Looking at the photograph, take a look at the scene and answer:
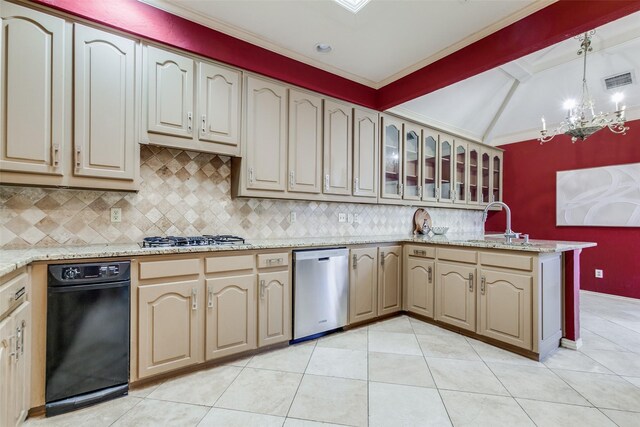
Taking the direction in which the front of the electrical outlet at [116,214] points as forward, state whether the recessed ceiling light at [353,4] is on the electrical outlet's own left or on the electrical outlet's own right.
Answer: on the electrical outlet's own left

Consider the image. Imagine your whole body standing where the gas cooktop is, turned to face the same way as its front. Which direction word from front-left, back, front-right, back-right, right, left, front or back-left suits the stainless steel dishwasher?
left

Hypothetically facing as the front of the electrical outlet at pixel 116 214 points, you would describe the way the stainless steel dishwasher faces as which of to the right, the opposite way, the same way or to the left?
the same way

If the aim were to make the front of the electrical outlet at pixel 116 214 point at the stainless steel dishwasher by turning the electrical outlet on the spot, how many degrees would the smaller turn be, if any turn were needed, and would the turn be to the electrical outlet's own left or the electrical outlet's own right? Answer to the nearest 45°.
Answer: approximately 90° to the electrical outlet's own left

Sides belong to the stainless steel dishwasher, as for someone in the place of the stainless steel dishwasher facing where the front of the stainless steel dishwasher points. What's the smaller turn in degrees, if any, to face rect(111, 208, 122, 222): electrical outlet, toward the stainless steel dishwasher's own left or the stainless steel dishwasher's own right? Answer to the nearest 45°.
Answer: approximately 135° to the stainless steel dishwasher's own right

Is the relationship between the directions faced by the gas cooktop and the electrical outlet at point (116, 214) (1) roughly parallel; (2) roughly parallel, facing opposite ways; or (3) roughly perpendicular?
roughly parallel

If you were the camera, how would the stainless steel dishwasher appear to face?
facing the viewer and to the right of the viewer

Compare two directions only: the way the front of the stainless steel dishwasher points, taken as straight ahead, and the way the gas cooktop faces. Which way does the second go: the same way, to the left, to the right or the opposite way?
the same way

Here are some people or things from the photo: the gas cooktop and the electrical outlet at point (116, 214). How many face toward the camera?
2

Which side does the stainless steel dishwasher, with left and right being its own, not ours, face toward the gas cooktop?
right

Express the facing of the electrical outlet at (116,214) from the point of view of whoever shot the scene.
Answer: facing the viewer

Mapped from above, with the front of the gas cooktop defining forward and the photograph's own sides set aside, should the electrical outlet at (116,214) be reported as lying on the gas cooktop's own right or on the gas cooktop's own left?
on the gas cooktop's own right

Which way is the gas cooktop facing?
toward the camera
